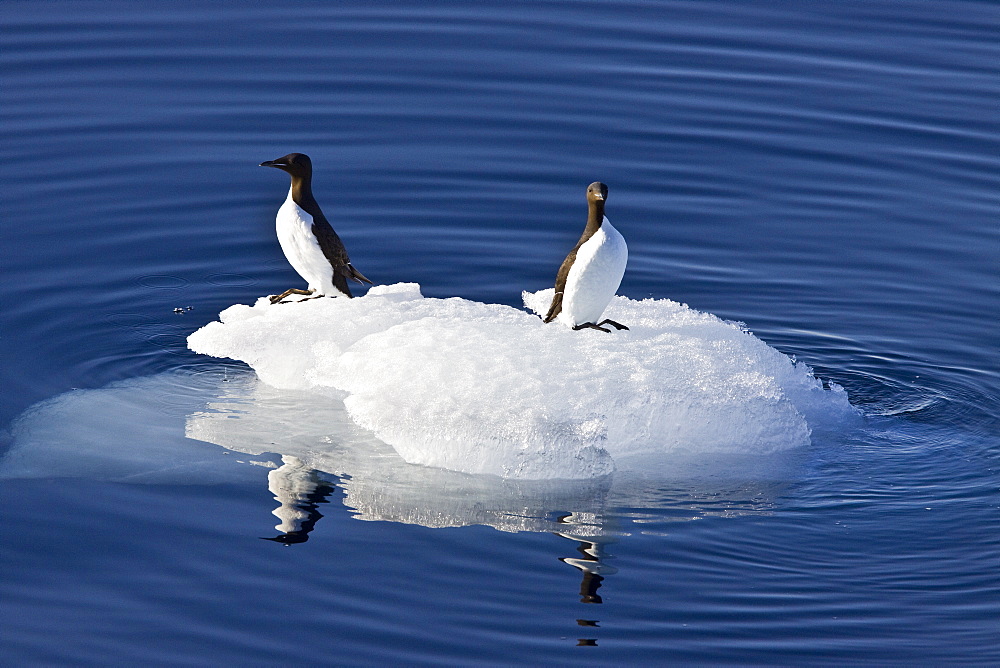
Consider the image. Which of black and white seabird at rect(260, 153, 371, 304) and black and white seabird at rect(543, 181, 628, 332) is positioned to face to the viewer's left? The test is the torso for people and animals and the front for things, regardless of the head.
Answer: black and white seabird at rect(260, 153, 371, 304)

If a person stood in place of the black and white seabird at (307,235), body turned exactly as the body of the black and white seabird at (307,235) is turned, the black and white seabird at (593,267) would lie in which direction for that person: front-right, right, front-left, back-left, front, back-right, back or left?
back-left

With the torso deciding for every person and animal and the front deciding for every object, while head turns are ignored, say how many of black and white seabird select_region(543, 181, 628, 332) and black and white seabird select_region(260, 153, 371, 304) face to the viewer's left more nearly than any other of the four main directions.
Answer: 1

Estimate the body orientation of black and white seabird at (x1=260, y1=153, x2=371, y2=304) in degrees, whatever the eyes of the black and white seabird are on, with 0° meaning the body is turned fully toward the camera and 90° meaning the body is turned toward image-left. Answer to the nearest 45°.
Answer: approximately 90°

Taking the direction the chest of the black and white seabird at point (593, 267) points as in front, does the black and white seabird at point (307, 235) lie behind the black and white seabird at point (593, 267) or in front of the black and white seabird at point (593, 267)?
behind
